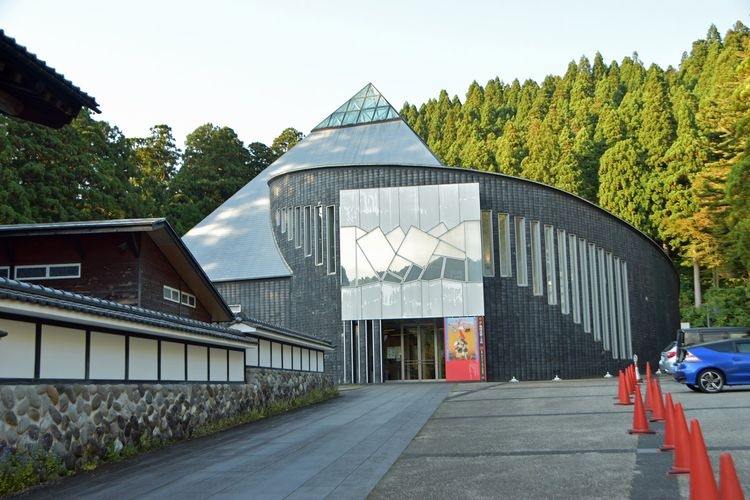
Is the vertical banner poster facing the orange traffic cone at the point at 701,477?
yes

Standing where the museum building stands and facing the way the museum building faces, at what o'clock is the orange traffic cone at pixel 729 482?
The orange traffic cone is roughly at 12 o'clock from the museum building.

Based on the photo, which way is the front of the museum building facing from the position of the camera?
facing the viewer

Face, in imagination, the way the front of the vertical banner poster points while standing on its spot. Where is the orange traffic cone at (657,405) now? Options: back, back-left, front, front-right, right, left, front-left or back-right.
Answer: front

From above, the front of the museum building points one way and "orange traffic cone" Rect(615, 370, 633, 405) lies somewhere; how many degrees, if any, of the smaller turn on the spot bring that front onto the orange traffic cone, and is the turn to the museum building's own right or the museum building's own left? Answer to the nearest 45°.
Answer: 0° — it already faces it

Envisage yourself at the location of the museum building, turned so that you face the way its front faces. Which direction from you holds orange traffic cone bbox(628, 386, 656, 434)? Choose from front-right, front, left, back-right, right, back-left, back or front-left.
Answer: front

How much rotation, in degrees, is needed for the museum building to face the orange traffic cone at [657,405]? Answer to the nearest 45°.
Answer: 0° — it already faces it

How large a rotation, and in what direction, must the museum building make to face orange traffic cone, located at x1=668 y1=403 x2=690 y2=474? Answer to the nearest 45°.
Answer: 0° — it already faces it

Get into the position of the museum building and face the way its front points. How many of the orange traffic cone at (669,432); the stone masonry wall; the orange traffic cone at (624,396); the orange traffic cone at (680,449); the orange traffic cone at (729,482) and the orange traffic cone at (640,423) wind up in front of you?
6

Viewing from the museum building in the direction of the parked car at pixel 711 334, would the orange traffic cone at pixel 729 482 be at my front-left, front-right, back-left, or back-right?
front-right

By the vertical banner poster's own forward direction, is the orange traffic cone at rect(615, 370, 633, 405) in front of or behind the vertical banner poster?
in front

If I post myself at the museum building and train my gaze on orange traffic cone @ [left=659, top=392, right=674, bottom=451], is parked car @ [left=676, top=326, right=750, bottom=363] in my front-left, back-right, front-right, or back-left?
front-left

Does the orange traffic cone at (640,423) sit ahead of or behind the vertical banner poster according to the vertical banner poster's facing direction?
ahead

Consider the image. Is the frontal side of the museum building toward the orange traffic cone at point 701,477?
yes

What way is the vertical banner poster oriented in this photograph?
toward the camera
